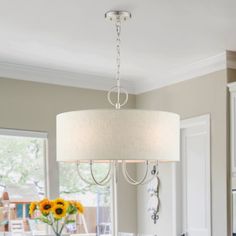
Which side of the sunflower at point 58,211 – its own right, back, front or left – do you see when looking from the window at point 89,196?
back

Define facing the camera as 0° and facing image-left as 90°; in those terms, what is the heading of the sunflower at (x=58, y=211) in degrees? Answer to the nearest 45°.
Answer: approximately 0°

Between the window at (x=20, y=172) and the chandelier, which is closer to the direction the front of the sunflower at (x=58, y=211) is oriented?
the chandelier

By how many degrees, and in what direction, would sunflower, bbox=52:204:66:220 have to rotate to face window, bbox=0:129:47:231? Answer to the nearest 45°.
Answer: approximately 180°

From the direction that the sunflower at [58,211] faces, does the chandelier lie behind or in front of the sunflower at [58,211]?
in front

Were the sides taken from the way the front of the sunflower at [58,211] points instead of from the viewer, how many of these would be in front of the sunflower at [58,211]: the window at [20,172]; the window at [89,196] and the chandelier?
1
